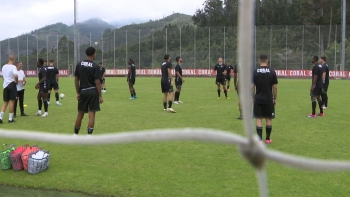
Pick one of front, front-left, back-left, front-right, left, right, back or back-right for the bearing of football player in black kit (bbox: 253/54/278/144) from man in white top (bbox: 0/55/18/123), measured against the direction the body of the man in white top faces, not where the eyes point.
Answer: right

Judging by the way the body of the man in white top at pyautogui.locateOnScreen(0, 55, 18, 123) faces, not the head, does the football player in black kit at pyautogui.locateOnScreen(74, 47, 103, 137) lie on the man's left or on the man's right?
on the man's right

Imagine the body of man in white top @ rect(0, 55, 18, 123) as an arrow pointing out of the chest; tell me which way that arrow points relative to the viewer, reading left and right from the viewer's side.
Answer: facing away from the viewer and to the right of the viewer
